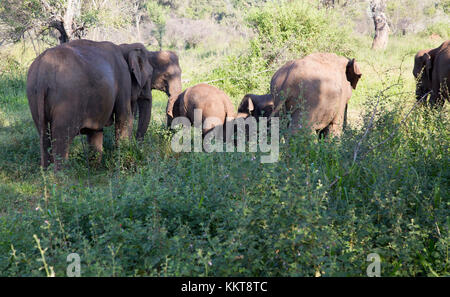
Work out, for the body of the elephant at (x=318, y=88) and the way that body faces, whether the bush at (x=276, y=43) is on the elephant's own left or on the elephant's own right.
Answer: on the elephant's own left

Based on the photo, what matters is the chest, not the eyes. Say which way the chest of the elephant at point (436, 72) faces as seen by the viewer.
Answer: to the viewer's left

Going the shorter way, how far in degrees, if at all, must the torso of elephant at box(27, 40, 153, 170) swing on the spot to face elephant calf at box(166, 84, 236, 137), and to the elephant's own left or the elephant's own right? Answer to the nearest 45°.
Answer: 0° — it already faces it

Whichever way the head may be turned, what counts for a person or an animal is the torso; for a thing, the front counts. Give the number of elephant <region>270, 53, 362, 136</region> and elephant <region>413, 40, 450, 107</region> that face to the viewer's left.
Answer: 1

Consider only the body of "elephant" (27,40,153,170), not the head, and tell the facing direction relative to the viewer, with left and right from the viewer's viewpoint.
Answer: facing away from the viewer and to the right of the viewer

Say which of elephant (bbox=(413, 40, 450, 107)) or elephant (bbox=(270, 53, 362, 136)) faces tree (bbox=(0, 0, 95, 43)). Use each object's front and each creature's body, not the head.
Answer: elephant (bbox=(413, 40, 450, 107))

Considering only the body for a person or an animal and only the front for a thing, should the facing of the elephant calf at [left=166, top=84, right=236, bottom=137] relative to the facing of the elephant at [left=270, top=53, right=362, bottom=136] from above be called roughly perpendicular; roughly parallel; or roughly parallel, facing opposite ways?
roughly perpendicular

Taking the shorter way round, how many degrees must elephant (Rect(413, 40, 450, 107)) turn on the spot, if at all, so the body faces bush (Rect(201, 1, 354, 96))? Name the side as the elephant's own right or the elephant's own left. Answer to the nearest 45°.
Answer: approximately 45° to the elephant's own right

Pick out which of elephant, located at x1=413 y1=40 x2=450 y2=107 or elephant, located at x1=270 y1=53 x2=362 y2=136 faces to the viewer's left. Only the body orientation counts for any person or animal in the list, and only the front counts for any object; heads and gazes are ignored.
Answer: elephant, located at x1=413 y1=40 x2=450 y2=107

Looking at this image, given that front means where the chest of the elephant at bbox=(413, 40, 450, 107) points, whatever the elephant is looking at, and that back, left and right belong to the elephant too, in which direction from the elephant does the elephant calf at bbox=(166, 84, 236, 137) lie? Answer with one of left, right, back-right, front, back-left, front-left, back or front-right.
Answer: front-left

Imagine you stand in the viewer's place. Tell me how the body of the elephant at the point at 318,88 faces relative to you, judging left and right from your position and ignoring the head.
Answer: facing away from the viewer and to the right of the viewer

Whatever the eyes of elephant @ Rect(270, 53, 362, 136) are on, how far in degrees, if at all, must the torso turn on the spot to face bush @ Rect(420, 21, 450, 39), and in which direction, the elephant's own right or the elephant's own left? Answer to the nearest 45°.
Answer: approximately 45° to the elephant's own left
